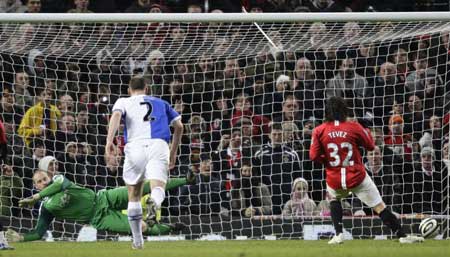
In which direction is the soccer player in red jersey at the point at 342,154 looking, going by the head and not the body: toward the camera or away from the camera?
away from the camera

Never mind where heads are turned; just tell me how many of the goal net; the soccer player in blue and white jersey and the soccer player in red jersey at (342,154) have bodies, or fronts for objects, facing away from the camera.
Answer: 2

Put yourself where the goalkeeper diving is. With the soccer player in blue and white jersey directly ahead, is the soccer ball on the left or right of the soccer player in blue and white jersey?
left

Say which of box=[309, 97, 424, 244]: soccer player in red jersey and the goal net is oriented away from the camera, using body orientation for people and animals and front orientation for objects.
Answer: the soccer player in red jersey

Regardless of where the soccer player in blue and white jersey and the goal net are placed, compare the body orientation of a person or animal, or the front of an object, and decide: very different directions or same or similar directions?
very different directions

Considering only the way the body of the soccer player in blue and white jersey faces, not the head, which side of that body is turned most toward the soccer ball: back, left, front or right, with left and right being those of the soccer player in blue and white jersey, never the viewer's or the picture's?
right

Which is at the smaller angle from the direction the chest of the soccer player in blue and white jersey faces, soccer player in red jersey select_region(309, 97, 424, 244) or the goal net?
the goal net

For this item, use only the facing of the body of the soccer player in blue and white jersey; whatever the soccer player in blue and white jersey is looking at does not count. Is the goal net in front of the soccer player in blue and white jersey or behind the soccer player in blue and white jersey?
in front

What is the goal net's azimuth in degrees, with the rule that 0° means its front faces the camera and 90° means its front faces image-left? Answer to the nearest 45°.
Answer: approximately 0°

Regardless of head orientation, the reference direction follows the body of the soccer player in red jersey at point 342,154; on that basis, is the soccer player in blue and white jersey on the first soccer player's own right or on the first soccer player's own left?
on the first soccer player's own left

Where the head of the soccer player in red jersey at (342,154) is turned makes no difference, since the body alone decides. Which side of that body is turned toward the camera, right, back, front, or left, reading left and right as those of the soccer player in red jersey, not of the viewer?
back

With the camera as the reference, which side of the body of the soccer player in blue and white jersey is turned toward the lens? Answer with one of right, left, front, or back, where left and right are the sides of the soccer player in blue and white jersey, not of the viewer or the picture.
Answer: back

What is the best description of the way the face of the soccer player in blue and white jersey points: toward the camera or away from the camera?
away from the camera
